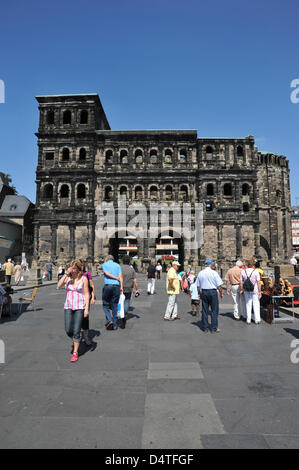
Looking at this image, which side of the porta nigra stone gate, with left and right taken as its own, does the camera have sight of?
front

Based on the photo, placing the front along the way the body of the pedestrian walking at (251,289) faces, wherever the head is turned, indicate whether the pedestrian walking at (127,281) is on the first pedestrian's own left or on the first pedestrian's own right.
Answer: on the first pedestrian's own left

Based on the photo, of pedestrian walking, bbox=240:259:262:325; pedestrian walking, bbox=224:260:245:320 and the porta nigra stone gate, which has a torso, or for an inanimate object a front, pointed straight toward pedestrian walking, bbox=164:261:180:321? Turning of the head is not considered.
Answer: the porta nigra stone gate

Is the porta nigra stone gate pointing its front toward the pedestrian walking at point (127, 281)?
yes

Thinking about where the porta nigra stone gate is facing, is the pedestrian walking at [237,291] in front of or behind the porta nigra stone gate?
in front

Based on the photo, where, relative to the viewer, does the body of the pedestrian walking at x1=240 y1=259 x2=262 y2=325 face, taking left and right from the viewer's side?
facing away from the viewer

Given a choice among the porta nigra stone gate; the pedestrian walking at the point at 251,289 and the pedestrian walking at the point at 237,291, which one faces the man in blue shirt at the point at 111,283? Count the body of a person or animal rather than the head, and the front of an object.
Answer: the porta nigra stone gate
